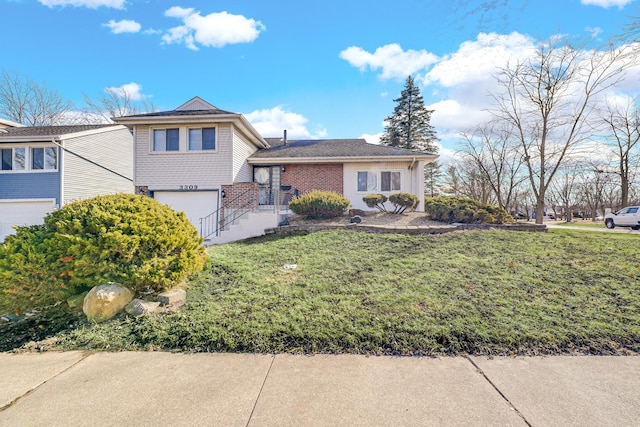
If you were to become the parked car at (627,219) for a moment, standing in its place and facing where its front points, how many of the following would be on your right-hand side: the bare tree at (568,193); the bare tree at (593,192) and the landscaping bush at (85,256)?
2

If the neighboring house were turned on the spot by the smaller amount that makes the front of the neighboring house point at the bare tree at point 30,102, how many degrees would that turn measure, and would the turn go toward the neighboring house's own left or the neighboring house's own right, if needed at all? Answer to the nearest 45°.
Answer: approximately 135° to the neighboring house's own right

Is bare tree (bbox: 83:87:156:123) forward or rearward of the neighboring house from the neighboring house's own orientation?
rearward

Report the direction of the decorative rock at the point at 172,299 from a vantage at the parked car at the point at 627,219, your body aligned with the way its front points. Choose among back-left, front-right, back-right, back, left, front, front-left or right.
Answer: left

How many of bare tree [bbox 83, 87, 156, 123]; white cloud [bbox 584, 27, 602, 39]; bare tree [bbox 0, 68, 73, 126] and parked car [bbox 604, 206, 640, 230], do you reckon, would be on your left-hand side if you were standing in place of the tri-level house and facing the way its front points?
2

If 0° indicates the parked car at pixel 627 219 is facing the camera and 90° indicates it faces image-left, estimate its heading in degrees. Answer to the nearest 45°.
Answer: approximately 90°

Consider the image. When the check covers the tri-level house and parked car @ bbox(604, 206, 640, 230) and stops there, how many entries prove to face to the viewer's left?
1

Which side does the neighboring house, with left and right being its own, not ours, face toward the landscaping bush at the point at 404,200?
left

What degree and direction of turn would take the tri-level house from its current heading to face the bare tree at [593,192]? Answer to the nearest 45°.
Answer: approximately 135° to its left
